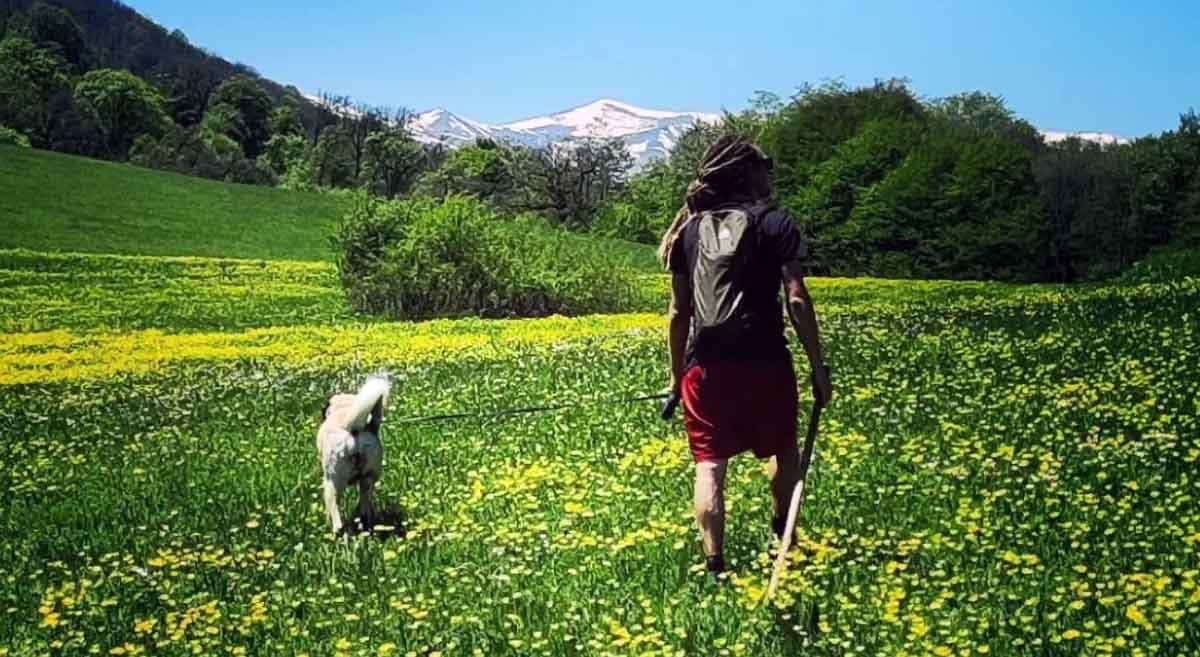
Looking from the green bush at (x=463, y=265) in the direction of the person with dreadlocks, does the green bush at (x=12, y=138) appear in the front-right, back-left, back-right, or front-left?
back-right

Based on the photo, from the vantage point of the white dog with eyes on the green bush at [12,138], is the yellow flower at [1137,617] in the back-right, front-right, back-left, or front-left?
back-right

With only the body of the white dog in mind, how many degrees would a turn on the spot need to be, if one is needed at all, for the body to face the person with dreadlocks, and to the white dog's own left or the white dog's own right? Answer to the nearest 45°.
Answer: approximately 135° to the white dog's own right

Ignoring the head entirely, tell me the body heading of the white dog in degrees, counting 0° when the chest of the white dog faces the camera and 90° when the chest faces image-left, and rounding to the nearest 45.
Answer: approximately 180°

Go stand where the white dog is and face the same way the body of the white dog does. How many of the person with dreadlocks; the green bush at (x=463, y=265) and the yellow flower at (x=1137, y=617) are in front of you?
1

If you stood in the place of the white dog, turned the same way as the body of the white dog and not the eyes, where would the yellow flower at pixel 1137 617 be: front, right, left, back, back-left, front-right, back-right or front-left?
back-right

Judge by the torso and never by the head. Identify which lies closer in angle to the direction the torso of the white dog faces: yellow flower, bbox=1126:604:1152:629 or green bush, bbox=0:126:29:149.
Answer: the green bush

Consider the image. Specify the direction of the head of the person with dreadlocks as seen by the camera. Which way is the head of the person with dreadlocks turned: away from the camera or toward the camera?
away from the camera

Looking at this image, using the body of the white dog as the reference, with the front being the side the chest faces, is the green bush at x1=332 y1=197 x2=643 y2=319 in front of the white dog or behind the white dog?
in front

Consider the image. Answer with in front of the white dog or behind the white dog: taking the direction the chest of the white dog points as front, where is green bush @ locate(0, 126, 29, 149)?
in front

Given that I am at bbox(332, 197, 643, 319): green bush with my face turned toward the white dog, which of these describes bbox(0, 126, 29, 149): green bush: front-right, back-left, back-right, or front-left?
back-right

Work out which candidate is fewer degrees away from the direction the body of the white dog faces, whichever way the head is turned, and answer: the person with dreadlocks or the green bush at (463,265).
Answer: the green bush
